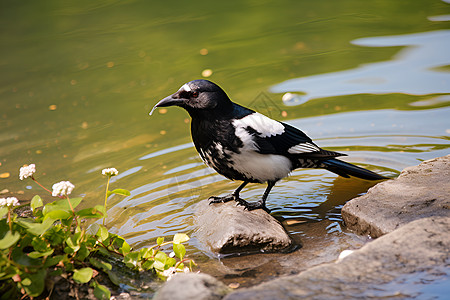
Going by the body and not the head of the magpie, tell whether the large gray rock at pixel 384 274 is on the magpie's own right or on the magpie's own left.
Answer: on the magpie's own left

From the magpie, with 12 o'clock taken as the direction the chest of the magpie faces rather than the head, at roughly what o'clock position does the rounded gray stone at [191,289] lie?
The rounded gray stone is roughly at 9 o'clock from the magpie.

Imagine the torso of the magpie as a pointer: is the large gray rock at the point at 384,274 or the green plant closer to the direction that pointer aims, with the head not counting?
the green plant

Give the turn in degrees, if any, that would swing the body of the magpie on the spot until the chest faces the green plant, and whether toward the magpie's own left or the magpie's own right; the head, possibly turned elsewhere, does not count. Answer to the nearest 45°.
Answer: approximately 45° to the magpie's own left

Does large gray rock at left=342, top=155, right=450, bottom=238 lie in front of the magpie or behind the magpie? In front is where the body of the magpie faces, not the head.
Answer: behind

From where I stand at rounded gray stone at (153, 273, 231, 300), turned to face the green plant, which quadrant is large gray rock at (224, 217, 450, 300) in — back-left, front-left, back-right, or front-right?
back-right

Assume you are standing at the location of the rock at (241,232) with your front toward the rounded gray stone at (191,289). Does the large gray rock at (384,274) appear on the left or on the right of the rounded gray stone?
left

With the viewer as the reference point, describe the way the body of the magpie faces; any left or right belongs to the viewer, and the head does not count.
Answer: facing to the left of the viewer
